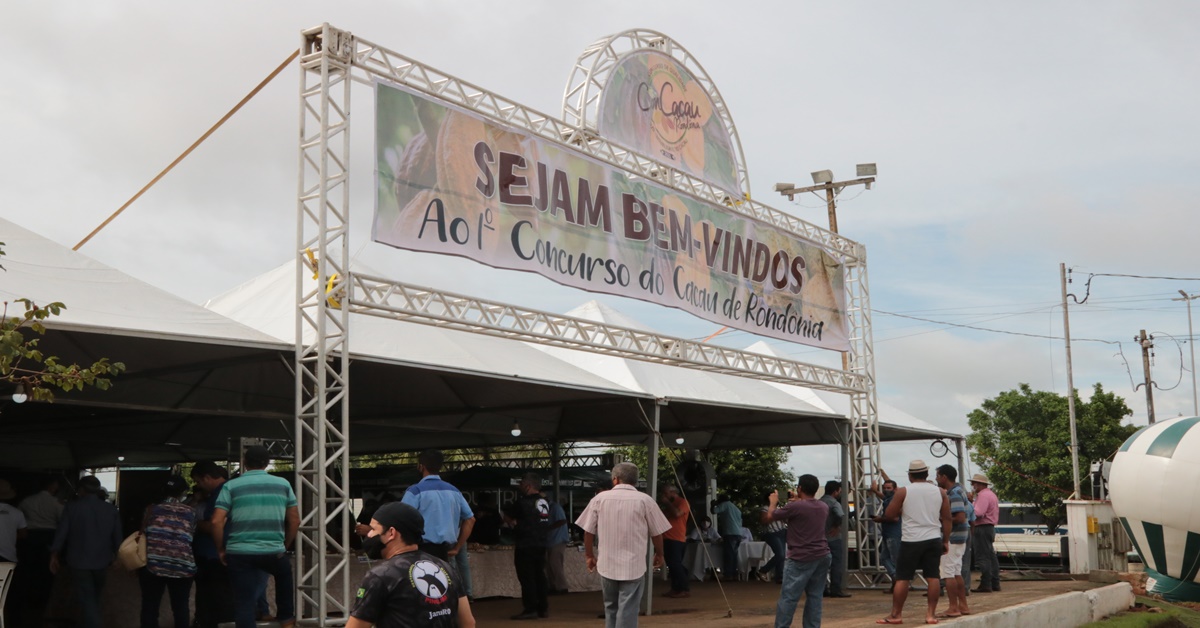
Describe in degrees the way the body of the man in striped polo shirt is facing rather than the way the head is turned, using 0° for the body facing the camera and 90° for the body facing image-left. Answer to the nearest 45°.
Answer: approximately 180°

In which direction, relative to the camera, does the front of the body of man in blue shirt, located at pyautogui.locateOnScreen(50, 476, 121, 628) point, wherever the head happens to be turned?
away from the camera

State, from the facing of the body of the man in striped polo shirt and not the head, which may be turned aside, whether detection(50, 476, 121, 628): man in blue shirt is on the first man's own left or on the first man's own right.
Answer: on the first man's own left

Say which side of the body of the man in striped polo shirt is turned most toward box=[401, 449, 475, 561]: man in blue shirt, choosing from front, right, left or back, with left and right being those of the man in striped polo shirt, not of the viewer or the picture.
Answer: right

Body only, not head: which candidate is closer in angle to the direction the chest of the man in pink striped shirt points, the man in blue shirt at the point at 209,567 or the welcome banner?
the welcome banner

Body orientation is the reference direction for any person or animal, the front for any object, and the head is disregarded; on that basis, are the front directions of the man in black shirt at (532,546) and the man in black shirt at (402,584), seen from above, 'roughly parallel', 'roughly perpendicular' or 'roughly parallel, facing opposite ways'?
roughly parallel

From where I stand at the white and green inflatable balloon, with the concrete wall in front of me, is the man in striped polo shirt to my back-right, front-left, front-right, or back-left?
front-right

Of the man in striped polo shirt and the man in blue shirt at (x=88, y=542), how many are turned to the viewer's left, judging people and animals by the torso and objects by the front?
0

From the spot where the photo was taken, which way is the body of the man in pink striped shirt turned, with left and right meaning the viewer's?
facing away from the viewer

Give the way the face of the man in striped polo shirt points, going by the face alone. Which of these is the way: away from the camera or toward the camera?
away from the camera

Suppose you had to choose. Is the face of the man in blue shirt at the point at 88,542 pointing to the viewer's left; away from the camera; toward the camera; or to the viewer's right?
away from the camera
